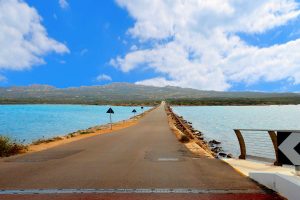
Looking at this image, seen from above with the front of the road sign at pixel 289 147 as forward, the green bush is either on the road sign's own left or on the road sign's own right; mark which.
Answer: on the road sign's own right

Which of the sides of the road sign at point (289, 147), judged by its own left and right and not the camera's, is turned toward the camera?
front

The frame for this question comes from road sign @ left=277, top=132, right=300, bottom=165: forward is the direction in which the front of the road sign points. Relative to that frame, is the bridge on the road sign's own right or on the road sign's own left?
on the road sign's own right
